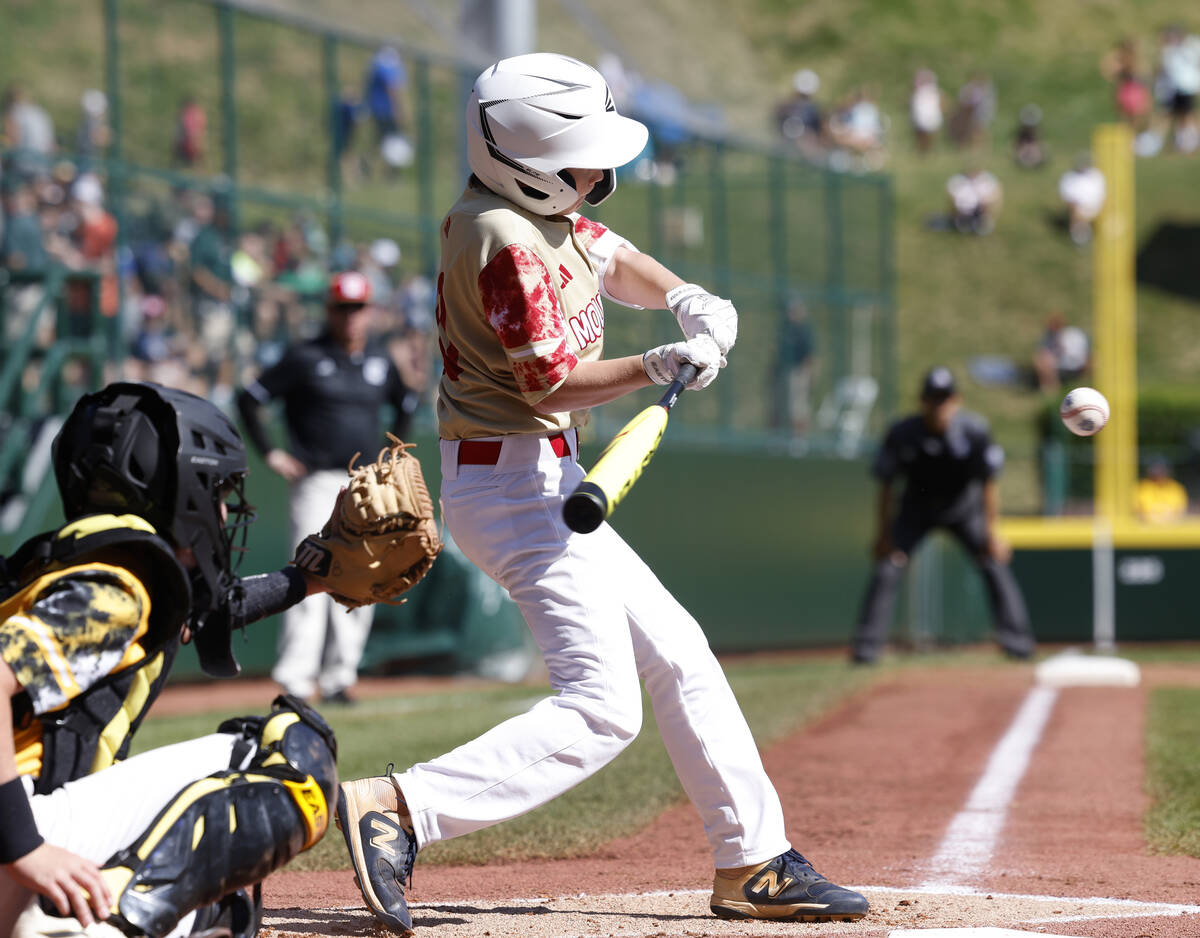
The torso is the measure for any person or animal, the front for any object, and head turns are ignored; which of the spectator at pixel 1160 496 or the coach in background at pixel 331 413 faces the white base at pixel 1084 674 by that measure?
the spectator

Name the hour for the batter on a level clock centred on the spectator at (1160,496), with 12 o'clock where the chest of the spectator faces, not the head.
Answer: The batter is roughly at 12 o'clock from the spectator.

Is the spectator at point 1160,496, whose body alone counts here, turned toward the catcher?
yes

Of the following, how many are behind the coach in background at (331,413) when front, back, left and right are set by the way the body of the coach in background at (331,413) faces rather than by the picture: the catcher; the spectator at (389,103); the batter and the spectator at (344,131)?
2

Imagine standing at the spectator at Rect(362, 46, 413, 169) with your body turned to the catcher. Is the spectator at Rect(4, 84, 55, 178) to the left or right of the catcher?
right

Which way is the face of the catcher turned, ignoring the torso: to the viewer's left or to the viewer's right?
to the viewer's right

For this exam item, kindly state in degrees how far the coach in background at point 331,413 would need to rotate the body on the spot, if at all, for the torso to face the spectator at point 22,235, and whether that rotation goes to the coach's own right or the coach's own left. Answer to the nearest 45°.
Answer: approximately 135° to the coach's own right

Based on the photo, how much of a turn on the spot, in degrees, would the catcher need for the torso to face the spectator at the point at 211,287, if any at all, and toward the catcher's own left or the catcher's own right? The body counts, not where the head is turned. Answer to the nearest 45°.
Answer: approximately 90° to the catcher's own left

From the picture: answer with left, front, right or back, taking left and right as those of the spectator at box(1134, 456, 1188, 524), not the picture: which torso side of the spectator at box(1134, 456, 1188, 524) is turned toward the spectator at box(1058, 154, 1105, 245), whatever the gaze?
back

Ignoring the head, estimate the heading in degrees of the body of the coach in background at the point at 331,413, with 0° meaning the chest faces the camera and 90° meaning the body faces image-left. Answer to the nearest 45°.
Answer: approximately 0°

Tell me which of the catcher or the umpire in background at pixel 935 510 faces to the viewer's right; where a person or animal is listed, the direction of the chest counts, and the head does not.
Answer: the catcher

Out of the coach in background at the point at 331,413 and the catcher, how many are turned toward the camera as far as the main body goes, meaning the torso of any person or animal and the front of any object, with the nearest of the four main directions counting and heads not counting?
1

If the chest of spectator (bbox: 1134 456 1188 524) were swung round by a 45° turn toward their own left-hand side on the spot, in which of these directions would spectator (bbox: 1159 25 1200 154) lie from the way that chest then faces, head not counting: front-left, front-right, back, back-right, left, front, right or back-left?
back-left

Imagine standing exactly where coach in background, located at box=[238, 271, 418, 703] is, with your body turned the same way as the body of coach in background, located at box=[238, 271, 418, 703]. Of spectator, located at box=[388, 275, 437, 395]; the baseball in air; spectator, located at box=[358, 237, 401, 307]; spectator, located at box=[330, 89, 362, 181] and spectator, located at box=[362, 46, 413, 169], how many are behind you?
4
